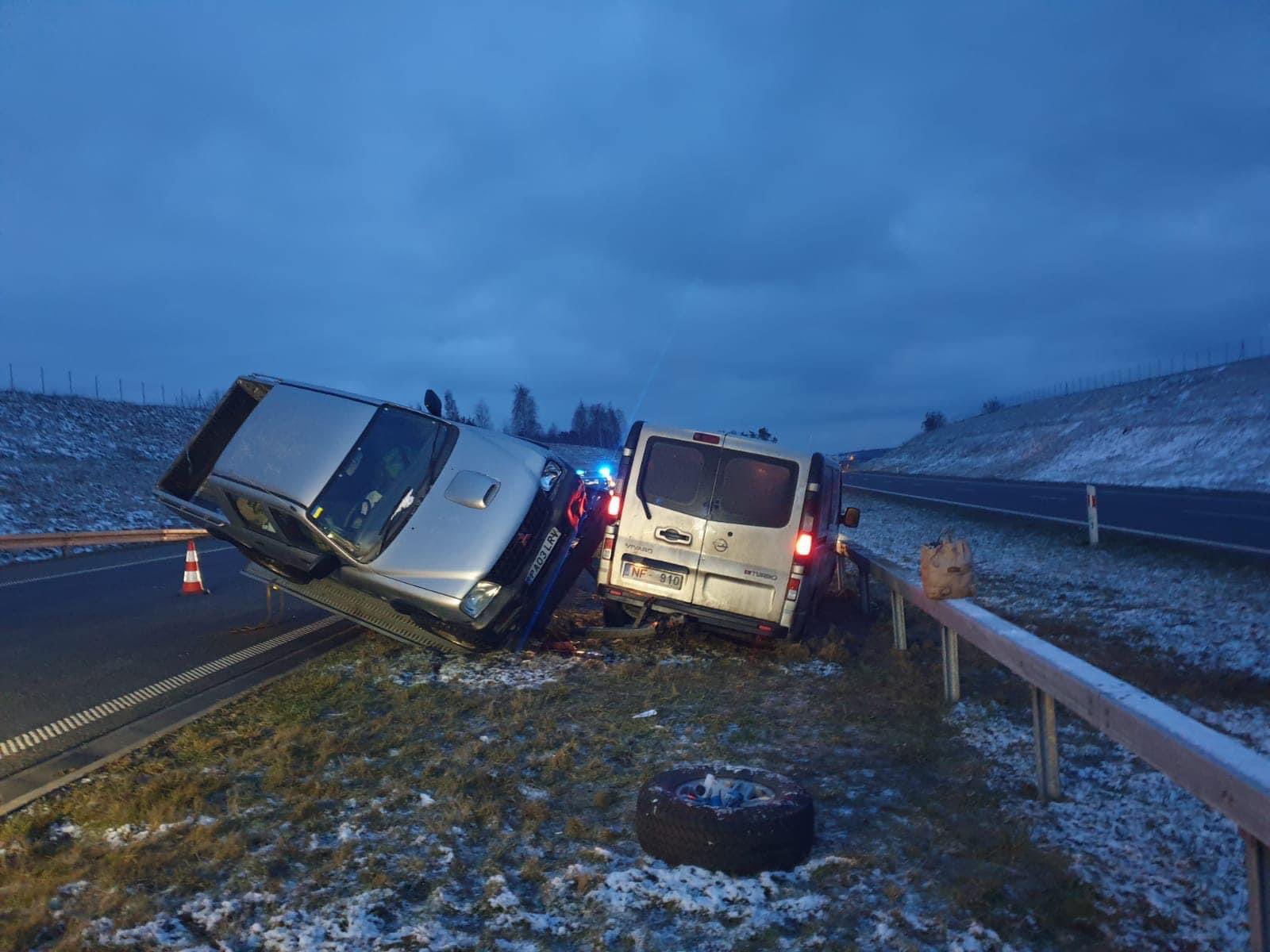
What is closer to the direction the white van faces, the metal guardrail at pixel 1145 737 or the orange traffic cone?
the orange traffic cone

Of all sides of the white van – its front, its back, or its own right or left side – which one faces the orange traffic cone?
left

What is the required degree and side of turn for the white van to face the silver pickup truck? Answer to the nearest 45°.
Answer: approximately 135° to its left

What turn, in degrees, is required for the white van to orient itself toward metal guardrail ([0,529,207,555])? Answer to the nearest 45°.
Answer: approximately 45° to its left

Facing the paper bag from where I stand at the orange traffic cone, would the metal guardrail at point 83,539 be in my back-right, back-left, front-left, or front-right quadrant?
back-left

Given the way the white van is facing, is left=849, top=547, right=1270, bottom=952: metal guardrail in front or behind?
behind

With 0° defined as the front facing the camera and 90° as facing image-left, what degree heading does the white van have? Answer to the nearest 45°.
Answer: approximately 180°

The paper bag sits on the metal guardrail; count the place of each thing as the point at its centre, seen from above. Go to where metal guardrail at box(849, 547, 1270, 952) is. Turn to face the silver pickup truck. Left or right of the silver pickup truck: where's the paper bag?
right

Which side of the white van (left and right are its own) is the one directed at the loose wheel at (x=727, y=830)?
back

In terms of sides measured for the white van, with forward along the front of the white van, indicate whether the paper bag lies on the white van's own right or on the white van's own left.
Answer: on the white van's own right

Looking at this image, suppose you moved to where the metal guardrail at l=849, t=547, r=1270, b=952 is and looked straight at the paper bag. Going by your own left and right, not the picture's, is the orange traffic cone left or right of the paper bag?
left
